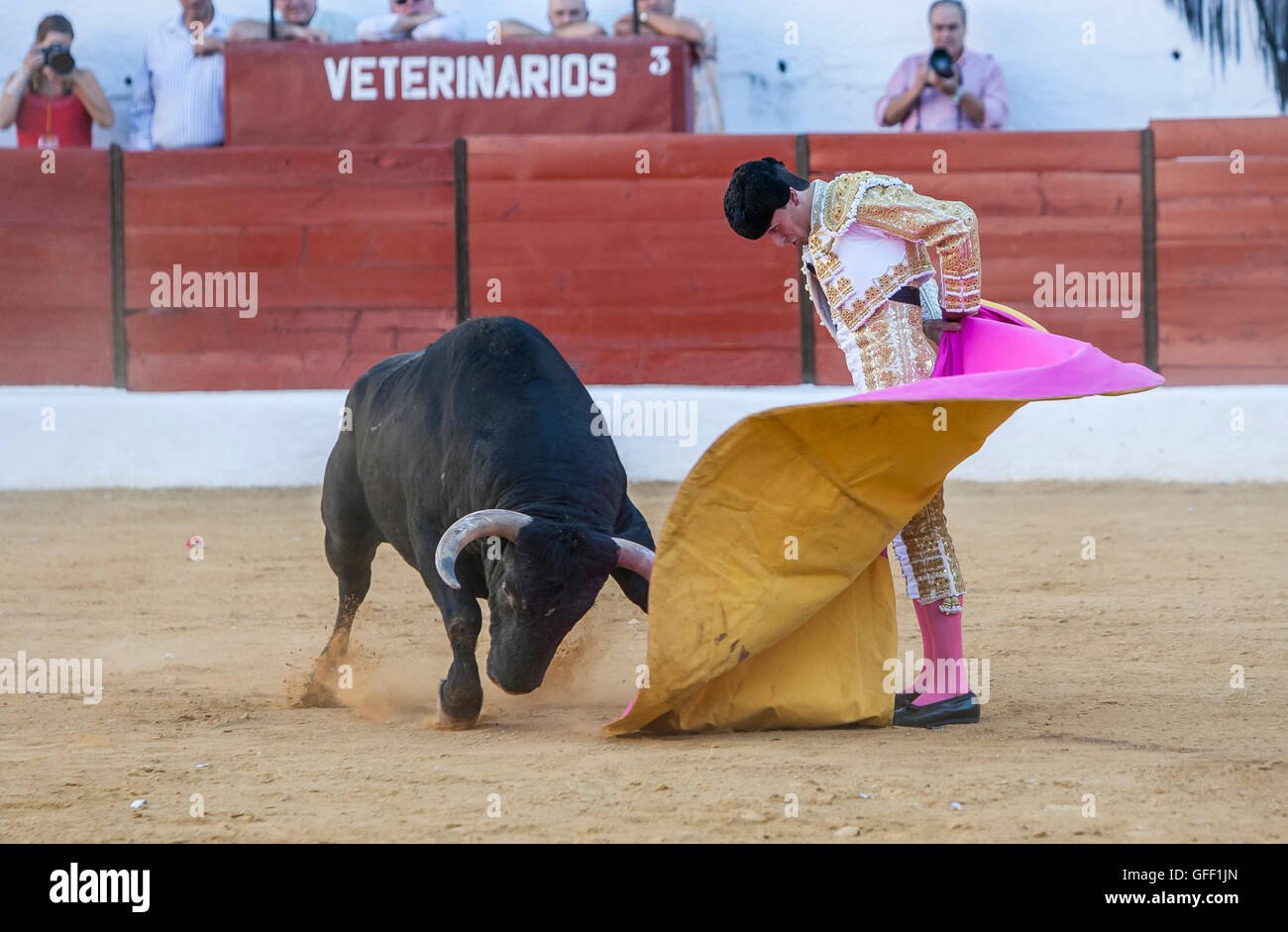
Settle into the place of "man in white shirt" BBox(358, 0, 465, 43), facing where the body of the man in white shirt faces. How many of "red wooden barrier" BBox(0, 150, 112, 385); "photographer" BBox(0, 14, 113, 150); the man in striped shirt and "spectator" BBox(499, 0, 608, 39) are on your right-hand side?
3

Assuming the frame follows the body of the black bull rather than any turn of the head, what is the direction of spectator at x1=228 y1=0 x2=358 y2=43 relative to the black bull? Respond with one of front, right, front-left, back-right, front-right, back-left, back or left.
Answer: back-left

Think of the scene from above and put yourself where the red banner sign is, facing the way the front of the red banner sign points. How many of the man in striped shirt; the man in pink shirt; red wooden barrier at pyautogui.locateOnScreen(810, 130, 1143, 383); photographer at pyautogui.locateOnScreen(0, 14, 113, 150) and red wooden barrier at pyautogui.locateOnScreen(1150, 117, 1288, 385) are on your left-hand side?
3

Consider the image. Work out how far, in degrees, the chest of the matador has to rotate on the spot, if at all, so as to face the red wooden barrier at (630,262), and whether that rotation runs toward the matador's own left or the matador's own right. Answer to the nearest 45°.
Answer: approximately 90° to the matador's own right

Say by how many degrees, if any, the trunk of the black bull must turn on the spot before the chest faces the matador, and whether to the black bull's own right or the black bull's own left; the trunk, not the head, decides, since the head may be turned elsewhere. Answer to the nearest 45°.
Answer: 0° — it already faces them

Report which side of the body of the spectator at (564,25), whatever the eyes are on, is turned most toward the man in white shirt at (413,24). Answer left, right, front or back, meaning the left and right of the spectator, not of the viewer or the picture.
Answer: right

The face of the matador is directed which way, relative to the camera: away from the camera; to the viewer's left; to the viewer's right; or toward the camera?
to the viewer's left

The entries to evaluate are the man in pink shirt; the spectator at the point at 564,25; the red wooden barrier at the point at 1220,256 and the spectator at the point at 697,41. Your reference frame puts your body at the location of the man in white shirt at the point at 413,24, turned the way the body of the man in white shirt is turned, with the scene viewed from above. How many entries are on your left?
4

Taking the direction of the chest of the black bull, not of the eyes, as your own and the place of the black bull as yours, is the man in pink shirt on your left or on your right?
on your left

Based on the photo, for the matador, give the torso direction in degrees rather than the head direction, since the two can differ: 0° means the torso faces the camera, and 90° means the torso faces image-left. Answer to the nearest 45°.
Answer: approximately 90°
